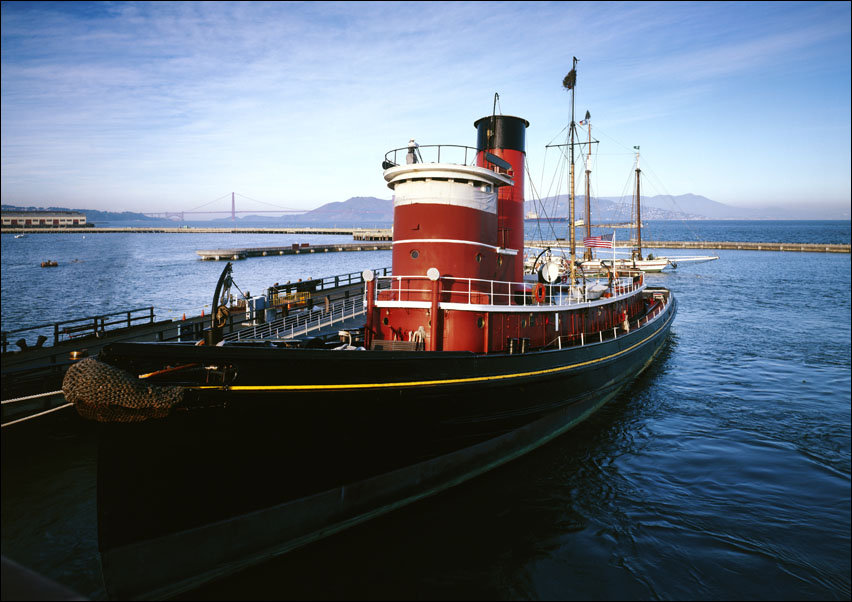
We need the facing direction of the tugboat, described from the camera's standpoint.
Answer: facing the viewer and to the left of the viewer
